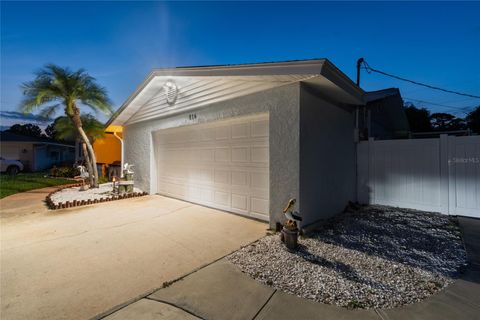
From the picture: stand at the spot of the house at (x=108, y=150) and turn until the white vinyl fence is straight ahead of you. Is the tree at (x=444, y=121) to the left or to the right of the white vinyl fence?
left

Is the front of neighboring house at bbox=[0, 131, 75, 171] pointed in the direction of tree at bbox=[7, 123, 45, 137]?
no

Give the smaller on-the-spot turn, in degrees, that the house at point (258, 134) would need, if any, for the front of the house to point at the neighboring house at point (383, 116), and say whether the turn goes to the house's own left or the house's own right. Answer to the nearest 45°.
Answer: approximately 180°

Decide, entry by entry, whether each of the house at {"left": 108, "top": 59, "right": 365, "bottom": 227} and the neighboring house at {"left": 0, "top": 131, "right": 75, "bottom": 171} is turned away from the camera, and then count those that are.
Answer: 0

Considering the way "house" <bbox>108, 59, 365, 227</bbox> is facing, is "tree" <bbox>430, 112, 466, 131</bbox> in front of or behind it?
behind

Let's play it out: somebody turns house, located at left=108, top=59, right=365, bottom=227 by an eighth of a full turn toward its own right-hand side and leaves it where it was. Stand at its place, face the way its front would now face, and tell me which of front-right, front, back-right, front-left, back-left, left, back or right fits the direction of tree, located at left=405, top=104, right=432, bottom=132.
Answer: back-right

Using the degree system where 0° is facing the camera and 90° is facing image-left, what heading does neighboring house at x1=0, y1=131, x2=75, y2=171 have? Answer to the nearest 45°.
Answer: approximately 315°

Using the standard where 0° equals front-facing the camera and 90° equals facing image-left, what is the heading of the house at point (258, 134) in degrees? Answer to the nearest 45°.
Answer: approximately 45°

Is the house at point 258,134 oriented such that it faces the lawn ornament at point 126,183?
no

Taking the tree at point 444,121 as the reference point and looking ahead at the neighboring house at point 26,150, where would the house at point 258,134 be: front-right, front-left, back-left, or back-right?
front-left

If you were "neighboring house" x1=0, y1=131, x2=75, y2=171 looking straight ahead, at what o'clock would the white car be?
The white car is roughly at 2 o'clock from the neighboring house.

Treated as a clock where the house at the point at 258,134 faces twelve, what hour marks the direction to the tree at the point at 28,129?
The tree is roughly at 3 o'clock from the house.

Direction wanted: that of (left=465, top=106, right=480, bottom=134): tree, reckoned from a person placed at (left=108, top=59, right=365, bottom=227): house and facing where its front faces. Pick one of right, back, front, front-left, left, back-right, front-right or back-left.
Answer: back

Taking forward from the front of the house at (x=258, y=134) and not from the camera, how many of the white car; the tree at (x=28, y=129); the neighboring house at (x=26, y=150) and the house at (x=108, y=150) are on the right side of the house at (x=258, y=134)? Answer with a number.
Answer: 4
